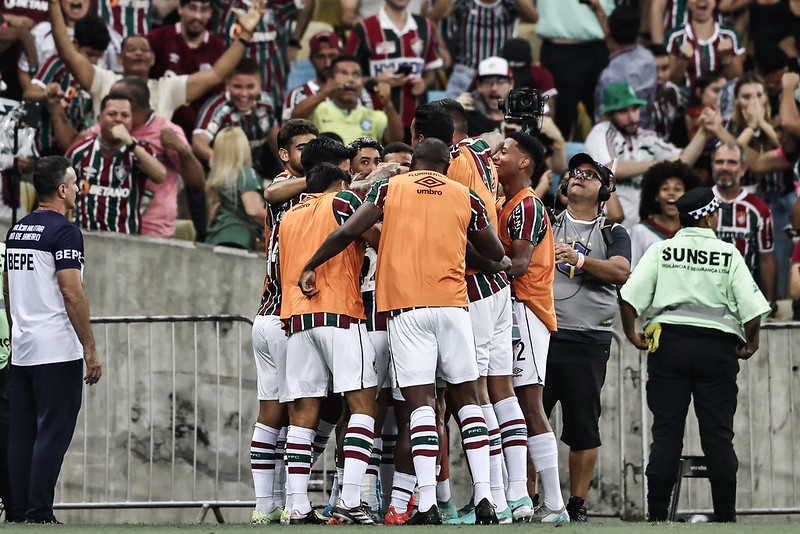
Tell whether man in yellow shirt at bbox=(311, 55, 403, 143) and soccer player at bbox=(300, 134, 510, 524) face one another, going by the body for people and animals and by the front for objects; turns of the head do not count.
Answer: yes

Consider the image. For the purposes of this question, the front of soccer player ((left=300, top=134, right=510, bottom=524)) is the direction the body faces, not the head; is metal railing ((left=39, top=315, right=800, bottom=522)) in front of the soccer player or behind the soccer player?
in front

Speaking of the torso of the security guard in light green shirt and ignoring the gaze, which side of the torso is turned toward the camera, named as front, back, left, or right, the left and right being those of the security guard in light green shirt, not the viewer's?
back

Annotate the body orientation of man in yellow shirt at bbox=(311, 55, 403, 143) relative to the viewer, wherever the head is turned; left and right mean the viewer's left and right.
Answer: facing the viewer

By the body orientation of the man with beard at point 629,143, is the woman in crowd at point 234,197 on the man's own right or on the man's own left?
on the man's own right

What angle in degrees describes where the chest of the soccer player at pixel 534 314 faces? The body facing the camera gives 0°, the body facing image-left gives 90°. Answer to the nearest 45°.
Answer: approximately 90°

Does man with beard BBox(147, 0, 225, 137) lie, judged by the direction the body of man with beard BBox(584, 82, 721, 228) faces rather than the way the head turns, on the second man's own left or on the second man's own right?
on the second man's own right

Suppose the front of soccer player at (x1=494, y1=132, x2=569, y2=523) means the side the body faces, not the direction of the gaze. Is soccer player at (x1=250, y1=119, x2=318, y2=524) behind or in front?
in front

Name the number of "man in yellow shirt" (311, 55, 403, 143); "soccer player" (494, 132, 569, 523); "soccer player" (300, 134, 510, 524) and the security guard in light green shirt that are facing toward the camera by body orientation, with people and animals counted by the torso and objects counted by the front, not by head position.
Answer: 1

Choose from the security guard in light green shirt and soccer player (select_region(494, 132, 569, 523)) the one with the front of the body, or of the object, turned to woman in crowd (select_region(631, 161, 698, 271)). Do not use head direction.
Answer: the security guard in light green shirt

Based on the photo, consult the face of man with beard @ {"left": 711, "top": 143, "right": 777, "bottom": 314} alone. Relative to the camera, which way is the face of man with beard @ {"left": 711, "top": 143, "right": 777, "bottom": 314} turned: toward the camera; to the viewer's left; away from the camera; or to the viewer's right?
toward the camera

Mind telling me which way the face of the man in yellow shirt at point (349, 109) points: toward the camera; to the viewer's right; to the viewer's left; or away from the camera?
toward the camera

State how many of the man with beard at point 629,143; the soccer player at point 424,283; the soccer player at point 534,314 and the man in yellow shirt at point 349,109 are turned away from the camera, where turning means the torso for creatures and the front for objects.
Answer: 1

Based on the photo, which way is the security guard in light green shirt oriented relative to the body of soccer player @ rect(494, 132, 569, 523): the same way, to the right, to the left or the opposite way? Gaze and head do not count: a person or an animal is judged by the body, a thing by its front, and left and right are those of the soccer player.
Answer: to the right

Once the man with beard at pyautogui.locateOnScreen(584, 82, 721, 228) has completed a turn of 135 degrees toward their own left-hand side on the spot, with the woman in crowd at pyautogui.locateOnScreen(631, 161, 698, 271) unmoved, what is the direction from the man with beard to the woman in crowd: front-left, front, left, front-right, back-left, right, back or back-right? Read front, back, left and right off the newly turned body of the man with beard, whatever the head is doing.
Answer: back

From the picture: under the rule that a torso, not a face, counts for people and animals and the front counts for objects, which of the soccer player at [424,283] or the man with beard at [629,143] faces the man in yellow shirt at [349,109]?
the soccer player

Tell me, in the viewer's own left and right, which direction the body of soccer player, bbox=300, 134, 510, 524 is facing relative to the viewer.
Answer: facing away from the viewer
